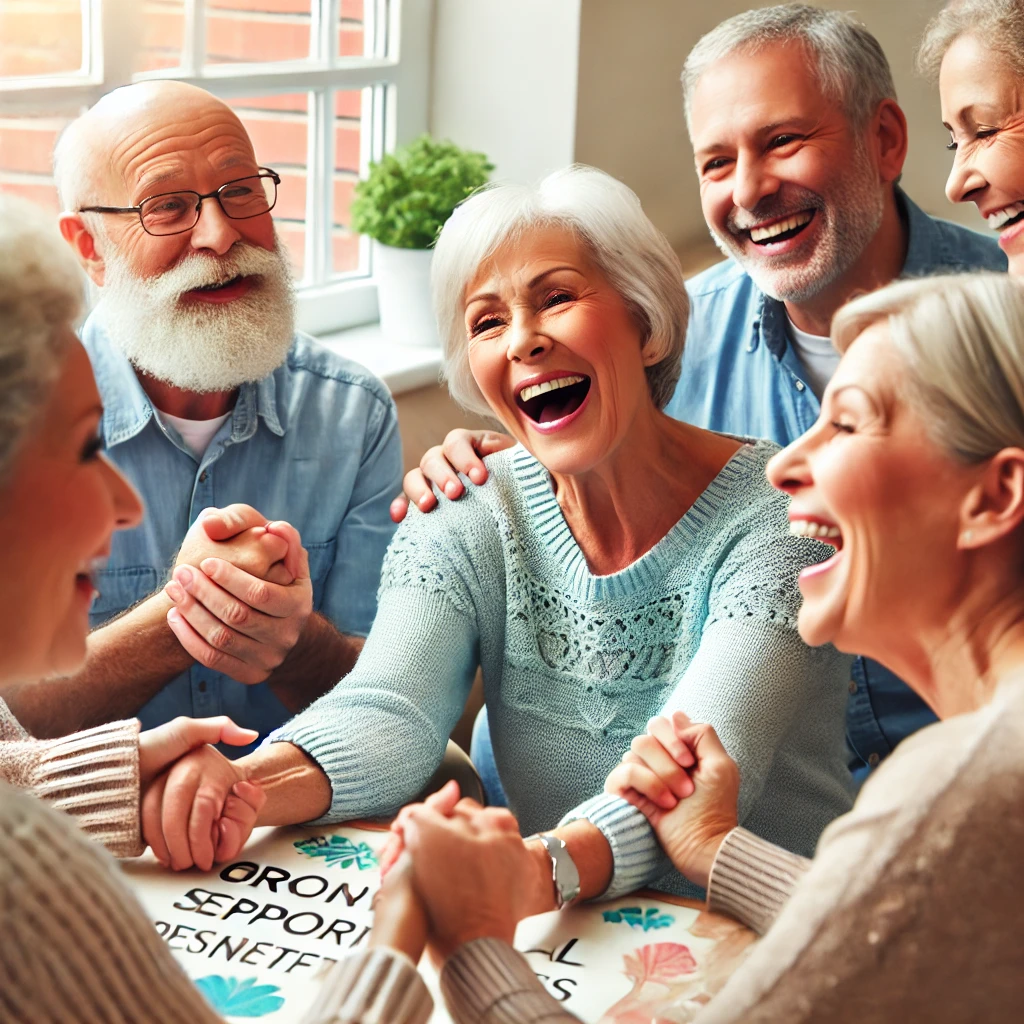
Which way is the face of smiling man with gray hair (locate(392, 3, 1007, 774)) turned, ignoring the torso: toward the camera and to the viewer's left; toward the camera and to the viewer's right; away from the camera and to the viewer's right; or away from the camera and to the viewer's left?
toward the camera and to the viewer's left

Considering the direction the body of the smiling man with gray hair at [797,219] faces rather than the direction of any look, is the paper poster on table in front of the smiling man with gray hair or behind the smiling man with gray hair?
in front

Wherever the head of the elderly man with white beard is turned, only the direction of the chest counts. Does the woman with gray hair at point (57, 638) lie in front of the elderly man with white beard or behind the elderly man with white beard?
in front

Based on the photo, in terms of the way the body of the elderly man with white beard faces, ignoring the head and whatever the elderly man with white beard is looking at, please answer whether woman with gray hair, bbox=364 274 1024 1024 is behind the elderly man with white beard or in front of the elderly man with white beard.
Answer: in front

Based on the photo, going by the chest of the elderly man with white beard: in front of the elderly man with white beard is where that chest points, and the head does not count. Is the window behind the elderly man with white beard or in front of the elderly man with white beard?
behind

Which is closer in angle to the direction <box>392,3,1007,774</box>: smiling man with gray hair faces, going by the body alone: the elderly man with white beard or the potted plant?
the elderly man with white beard

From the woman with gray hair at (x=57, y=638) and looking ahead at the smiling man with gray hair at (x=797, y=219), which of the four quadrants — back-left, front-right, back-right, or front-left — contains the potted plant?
front-left

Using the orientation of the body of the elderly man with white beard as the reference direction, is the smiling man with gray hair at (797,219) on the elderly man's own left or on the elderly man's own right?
on the elderly man's own left

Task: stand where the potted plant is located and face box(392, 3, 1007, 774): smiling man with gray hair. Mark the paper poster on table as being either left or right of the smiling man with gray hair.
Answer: right

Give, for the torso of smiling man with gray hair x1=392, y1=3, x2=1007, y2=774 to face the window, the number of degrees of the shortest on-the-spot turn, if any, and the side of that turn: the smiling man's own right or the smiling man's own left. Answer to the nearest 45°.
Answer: approximately 90° to the smiling man's own right

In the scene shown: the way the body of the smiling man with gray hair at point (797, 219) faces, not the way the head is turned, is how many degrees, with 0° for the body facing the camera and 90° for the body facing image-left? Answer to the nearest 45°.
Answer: approximately 45°

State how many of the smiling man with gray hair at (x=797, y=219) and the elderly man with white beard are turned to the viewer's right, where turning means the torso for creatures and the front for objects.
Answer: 0

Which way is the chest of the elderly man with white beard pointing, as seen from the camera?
toward the camera

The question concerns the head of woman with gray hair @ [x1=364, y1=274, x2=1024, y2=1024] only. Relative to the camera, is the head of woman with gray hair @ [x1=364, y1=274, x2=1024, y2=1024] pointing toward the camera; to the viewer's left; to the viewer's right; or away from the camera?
to the viewer's left

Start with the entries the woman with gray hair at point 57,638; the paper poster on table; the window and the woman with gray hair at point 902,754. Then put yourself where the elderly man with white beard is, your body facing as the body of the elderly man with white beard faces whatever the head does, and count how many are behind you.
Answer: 1
